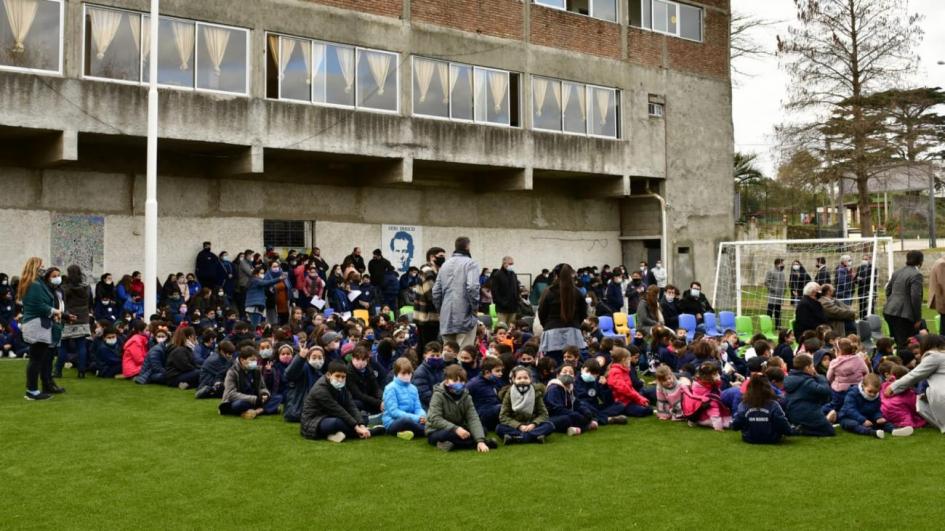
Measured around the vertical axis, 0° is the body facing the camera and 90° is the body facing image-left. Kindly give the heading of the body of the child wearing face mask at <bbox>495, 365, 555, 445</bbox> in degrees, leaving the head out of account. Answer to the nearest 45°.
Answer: approximately 0°

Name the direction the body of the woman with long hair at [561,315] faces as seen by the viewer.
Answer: away from the camera

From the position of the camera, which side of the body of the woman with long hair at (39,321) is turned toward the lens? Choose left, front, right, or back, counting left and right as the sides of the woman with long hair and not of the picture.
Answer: right

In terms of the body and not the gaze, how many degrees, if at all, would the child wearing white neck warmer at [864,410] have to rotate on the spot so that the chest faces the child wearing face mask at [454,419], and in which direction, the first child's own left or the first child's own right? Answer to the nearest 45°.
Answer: approximately 90° to the first child's own right

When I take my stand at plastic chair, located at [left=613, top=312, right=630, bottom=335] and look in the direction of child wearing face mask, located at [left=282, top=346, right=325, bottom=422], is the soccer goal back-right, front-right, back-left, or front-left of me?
back-left

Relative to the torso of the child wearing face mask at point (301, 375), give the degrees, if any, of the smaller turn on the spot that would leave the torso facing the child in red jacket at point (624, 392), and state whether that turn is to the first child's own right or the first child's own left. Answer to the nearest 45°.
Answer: approximately 45° to the first child's own left

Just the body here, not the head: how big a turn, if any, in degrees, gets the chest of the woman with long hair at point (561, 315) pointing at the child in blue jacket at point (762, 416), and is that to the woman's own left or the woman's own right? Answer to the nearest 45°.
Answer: approximately 135° to the woman's own right

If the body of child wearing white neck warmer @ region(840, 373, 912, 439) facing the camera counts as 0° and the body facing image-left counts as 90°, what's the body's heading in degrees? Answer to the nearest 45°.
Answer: approximately 315°
